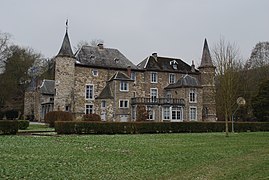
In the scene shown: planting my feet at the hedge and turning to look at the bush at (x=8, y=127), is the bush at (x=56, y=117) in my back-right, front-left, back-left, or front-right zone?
front-right

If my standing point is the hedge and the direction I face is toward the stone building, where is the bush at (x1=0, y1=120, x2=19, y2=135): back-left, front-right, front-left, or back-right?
front-left

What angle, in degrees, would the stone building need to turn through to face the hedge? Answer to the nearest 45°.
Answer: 0° — it already faces it

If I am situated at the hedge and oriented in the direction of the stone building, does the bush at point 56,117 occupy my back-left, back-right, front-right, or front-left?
front-left

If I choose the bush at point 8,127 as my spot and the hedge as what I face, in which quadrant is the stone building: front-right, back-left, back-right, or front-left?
front-left

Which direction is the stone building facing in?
toward the camera

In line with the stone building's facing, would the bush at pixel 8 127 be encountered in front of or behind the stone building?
in front

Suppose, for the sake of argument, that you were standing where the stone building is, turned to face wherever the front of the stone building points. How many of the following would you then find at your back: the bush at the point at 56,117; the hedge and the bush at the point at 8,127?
0

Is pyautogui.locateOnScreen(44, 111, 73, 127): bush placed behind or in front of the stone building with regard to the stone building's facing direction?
in front

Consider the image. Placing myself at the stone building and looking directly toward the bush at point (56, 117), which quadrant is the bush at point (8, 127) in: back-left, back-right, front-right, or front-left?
front-left
